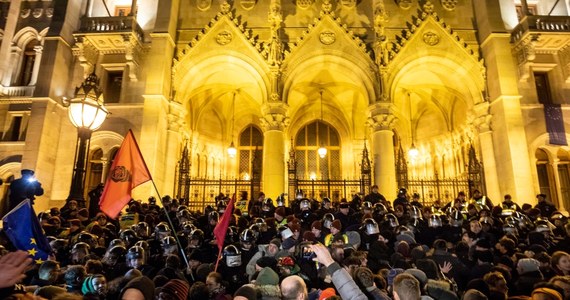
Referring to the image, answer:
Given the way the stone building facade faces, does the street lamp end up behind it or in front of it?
in front

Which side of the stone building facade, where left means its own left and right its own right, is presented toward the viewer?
front
